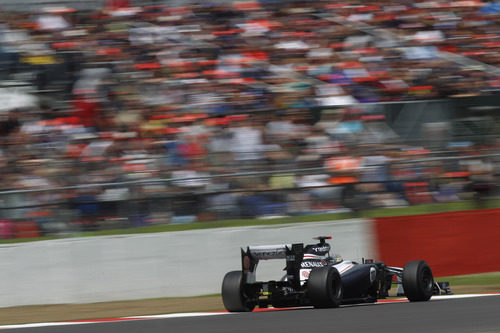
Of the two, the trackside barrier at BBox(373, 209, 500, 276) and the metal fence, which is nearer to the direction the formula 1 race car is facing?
the trackside barrier

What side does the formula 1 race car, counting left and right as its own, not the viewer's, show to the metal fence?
left

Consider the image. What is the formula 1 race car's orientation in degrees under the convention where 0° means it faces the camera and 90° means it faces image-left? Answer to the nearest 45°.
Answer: approximately 225°

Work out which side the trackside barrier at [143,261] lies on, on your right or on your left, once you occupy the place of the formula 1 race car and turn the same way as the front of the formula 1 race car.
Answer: on your left
